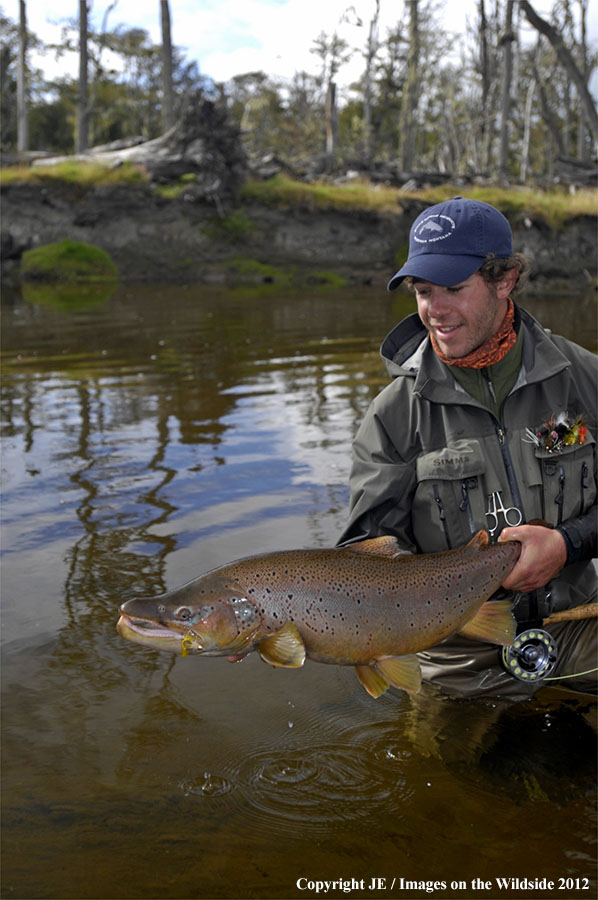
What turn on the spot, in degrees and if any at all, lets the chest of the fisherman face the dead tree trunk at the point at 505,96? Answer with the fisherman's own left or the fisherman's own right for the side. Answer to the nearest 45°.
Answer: approximately 180°

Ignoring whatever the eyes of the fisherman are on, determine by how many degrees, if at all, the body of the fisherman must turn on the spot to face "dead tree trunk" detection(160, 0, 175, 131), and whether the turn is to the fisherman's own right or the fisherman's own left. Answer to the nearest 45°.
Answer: approximately 180°

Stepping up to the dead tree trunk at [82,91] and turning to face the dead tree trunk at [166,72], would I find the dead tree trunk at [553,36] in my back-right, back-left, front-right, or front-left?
front-right

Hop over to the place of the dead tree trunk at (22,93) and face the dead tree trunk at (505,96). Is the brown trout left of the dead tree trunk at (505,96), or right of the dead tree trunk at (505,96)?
right

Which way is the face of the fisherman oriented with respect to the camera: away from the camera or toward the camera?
toward the camera

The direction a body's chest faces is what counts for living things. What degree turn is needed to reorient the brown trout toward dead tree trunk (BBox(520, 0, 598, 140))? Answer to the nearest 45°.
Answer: approximately 90° to its right

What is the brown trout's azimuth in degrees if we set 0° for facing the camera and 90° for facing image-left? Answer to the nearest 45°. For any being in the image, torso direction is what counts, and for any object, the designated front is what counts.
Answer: approximately 90°

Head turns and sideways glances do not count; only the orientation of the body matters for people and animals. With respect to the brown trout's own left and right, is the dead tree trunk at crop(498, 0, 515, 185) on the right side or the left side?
on its right

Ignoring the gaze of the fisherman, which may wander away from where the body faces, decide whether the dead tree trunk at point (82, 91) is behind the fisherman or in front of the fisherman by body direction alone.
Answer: behind

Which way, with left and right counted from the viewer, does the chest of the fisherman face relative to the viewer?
facing the viewer

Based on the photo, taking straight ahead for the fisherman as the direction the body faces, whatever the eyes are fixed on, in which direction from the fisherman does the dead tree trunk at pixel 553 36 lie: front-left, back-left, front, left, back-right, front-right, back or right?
back
